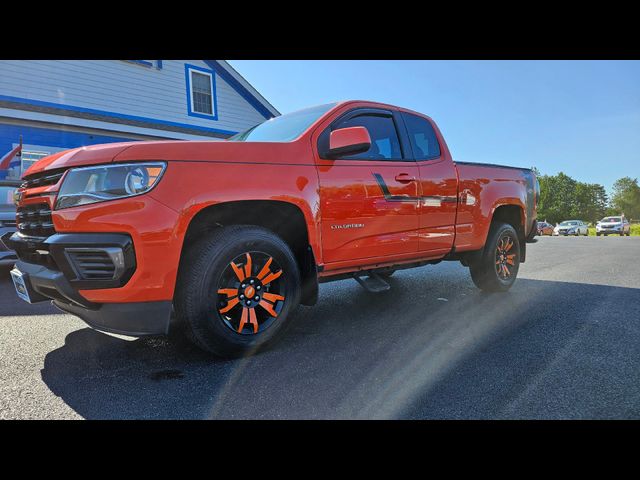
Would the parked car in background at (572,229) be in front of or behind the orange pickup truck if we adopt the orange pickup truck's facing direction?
behind

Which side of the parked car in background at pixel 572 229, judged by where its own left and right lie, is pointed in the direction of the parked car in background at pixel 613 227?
left

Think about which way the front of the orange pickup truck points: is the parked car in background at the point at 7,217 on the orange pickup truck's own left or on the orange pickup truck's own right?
on the orange pickup truck's own right

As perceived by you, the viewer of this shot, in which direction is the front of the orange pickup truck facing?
facing the viewer and to the left of the viewer

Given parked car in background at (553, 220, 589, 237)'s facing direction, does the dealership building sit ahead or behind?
ahead

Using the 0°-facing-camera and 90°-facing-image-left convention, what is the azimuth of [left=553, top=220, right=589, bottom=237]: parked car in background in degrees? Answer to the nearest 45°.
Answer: approximately 45°

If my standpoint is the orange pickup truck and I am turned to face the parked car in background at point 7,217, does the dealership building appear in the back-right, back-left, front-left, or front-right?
front-right

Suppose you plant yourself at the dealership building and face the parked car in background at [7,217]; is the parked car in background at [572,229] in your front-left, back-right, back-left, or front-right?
back-left

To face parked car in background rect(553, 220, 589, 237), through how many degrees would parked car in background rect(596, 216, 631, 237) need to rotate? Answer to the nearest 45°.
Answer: approximately 90° to its right
